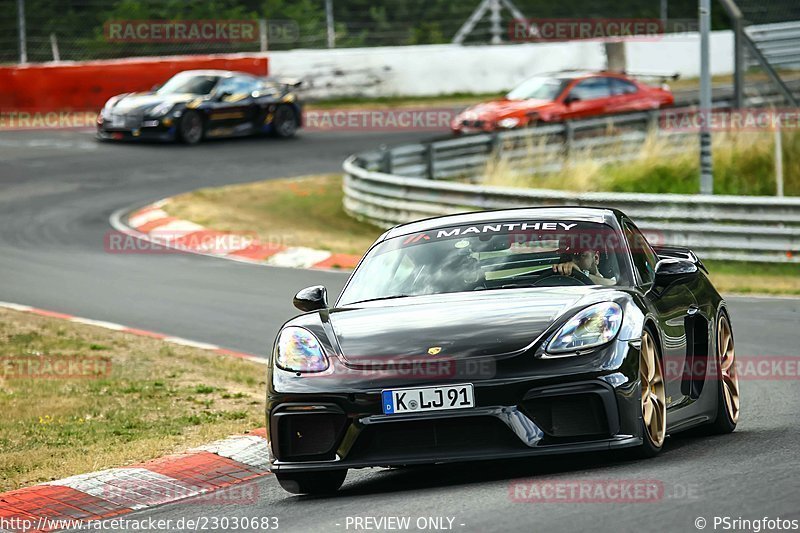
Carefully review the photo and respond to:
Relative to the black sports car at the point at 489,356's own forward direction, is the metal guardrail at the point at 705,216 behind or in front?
behind

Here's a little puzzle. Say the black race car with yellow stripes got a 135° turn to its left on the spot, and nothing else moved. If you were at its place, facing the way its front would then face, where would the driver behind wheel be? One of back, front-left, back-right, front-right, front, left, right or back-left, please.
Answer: right

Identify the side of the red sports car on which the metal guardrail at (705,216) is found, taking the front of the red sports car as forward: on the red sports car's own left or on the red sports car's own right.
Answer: on the red sports car's own left

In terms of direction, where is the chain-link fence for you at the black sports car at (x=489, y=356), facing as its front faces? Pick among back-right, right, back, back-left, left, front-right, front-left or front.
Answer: back

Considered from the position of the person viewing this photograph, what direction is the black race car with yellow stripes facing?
facing the viewer and to the left of the viewer

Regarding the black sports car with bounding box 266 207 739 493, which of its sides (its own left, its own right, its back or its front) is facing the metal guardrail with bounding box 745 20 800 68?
back

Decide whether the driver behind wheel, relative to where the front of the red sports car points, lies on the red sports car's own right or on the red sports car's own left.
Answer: on the red sports car's own left

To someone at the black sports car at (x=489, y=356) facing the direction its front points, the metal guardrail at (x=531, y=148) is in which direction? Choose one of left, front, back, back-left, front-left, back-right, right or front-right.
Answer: back

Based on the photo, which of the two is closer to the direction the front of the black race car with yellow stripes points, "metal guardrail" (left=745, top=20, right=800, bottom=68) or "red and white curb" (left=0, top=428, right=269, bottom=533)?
the red and white curb

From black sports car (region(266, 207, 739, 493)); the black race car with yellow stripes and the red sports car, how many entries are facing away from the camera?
0

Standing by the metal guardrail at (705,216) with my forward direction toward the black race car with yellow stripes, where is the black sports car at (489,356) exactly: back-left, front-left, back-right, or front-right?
back-left

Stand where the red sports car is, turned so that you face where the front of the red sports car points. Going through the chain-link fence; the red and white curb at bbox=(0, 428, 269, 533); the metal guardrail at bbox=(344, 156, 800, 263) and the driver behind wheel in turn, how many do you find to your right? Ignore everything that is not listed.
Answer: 1

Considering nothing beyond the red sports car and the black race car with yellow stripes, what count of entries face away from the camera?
0

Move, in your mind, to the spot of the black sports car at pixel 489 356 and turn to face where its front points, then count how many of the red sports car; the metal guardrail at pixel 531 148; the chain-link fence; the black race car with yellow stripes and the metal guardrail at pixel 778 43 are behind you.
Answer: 5

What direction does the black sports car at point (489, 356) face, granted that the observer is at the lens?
facing the viewer

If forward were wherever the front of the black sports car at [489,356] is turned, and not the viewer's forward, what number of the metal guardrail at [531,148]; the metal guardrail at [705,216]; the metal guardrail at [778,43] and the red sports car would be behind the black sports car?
4

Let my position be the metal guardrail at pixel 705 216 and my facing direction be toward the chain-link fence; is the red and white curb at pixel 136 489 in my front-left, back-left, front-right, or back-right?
back-left

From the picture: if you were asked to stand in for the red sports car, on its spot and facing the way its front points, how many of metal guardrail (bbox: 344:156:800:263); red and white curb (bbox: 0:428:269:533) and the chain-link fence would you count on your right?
1

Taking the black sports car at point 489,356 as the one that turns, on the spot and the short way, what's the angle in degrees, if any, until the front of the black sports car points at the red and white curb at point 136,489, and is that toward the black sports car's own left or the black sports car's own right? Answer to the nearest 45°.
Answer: approximately 90° to the black sports car's own right
